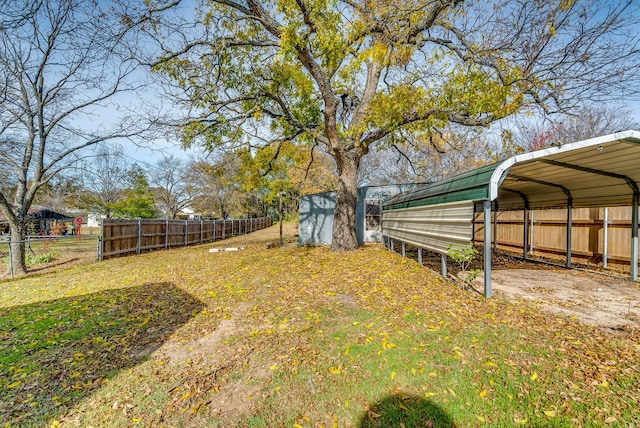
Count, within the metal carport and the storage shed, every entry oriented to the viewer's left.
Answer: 0

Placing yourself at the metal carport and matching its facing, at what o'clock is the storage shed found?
The storage shed is roughly at 6 o'clock from the metal carport.

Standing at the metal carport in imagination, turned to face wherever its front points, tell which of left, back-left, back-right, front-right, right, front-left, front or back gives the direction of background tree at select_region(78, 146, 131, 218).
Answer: back-right

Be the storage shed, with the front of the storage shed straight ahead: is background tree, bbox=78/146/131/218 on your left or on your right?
on your right

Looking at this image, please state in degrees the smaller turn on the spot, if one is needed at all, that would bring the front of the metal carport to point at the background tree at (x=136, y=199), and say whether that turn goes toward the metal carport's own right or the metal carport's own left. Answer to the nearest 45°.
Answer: approximately 135° to the metal carport's own right

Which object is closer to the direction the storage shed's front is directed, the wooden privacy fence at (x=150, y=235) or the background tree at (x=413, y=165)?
the wooden privacy fence

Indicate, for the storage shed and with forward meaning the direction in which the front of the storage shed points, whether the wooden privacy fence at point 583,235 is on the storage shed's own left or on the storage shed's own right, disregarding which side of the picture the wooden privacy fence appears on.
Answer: on the storage shed's own left

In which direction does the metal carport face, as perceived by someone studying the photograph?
facing the viewer and to the right of the viewer

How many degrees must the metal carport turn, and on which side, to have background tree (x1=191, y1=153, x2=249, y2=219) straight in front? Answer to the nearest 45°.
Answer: approximately 180°

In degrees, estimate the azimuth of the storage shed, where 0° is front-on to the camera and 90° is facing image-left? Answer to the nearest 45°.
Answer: approximately 0°

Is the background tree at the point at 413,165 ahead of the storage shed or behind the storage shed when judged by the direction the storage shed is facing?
behind

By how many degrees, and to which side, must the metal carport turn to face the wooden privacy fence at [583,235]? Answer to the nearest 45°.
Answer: approximately 135° to its left

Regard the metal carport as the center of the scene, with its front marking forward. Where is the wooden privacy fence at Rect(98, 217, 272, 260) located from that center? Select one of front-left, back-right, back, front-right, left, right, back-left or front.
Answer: back-right

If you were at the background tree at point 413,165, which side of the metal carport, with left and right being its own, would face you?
back
